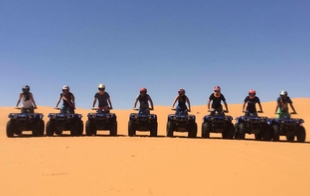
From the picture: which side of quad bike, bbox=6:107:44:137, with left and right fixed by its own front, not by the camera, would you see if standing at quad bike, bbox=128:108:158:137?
left

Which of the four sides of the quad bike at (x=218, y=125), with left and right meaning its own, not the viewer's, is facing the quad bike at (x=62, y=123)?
right

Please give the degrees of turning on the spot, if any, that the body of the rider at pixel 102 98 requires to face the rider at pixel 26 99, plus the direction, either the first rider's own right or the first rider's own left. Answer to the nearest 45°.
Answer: approximately 90° to the first rider's own right

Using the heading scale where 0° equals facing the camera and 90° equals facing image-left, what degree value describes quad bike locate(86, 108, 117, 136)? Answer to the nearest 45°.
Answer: approximately 0°

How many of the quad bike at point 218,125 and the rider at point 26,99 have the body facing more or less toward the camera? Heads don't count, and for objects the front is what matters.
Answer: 2

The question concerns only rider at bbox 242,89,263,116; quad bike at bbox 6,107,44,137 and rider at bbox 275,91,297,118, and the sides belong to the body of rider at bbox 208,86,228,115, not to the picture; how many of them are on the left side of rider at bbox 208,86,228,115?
2

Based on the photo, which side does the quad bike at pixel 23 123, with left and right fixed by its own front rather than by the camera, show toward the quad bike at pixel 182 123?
left

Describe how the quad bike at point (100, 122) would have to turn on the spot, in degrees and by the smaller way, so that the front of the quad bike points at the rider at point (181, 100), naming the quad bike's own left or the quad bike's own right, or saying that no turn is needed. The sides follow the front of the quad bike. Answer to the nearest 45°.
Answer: approximately 90° to the quad bike's own left

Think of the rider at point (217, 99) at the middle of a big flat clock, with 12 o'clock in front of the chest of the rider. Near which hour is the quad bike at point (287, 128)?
The quad bike is roughly at 9 o'clock from the rider.

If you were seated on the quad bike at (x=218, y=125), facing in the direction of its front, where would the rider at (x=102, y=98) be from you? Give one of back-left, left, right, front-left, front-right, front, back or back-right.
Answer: right

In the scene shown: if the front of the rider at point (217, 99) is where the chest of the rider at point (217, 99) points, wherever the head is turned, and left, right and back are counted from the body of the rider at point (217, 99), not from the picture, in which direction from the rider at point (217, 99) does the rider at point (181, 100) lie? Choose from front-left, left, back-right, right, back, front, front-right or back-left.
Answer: right
